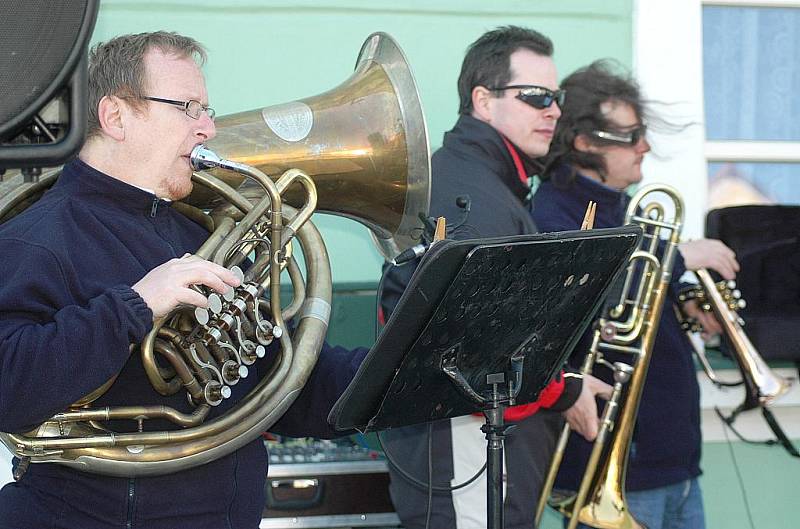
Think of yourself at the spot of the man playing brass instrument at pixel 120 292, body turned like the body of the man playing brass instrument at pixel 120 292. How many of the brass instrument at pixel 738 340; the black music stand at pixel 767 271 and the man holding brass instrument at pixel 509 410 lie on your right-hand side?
0

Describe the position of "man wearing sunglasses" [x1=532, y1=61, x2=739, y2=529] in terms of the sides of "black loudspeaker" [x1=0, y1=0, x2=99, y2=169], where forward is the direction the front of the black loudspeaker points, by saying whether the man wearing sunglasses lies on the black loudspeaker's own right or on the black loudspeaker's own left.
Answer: on the black loudspeaker's own left

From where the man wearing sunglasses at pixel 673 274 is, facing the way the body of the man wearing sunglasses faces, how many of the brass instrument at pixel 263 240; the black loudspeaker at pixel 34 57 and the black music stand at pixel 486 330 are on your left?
0

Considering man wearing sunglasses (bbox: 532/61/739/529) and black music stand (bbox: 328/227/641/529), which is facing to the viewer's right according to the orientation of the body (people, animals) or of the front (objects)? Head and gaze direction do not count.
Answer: the man wearing sunglasses

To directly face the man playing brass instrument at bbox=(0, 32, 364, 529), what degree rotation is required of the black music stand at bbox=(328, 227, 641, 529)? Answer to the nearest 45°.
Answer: approximately 45° to its left

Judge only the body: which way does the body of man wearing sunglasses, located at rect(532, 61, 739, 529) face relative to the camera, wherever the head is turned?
to the viewer's right

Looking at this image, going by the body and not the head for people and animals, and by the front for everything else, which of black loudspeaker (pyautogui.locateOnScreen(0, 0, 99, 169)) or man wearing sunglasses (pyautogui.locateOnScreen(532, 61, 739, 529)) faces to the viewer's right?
the man wearing sunglasses

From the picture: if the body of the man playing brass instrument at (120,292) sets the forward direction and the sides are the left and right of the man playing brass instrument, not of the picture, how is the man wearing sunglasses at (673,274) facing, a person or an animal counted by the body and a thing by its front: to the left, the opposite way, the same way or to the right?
the same way

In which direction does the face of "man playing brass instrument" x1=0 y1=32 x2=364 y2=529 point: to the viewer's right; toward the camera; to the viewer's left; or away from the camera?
to the viewer's right

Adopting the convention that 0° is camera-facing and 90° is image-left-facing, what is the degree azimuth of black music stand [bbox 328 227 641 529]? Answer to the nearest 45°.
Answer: approximately 135°

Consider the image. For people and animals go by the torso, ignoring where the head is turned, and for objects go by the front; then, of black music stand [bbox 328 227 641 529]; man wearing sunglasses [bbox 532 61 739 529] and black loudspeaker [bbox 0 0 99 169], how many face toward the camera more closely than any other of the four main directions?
1

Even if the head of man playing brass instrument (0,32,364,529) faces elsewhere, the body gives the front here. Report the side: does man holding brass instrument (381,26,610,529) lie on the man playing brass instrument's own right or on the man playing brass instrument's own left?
on the man playing brass instrument's own left

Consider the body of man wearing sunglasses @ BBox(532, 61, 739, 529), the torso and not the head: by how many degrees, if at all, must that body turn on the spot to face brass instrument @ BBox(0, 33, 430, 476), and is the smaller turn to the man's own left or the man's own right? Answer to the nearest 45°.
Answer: approximately 135° to the man's own right

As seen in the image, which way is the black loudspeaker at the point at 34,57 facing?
toward the camera
